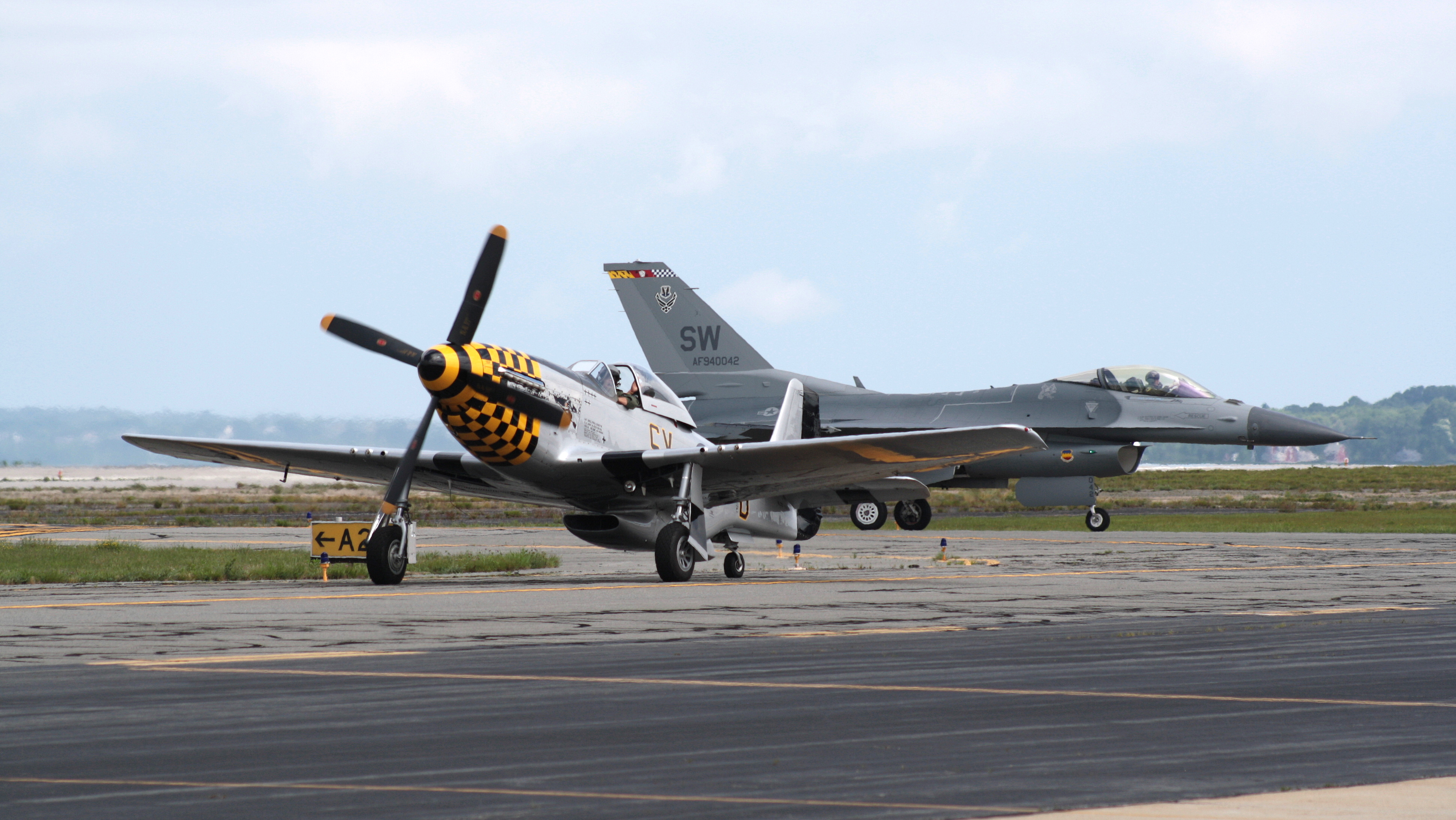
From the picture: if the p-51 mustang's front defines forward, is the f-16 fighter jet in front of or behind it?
behind

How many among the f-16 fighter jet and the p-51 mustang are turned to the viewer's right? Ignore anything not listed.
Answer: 1

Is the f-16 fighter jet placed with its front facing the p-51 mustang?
no

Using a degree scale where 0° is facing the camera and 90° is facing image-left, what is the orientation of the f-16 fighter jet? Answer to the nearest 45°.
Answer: approximately 270°

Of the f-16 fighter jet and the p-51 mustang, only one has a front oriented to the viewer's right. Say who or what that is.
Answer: the f-16 fighter jet

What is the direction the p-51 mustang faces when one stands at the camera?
facing the viewer and to the left of the viewer
